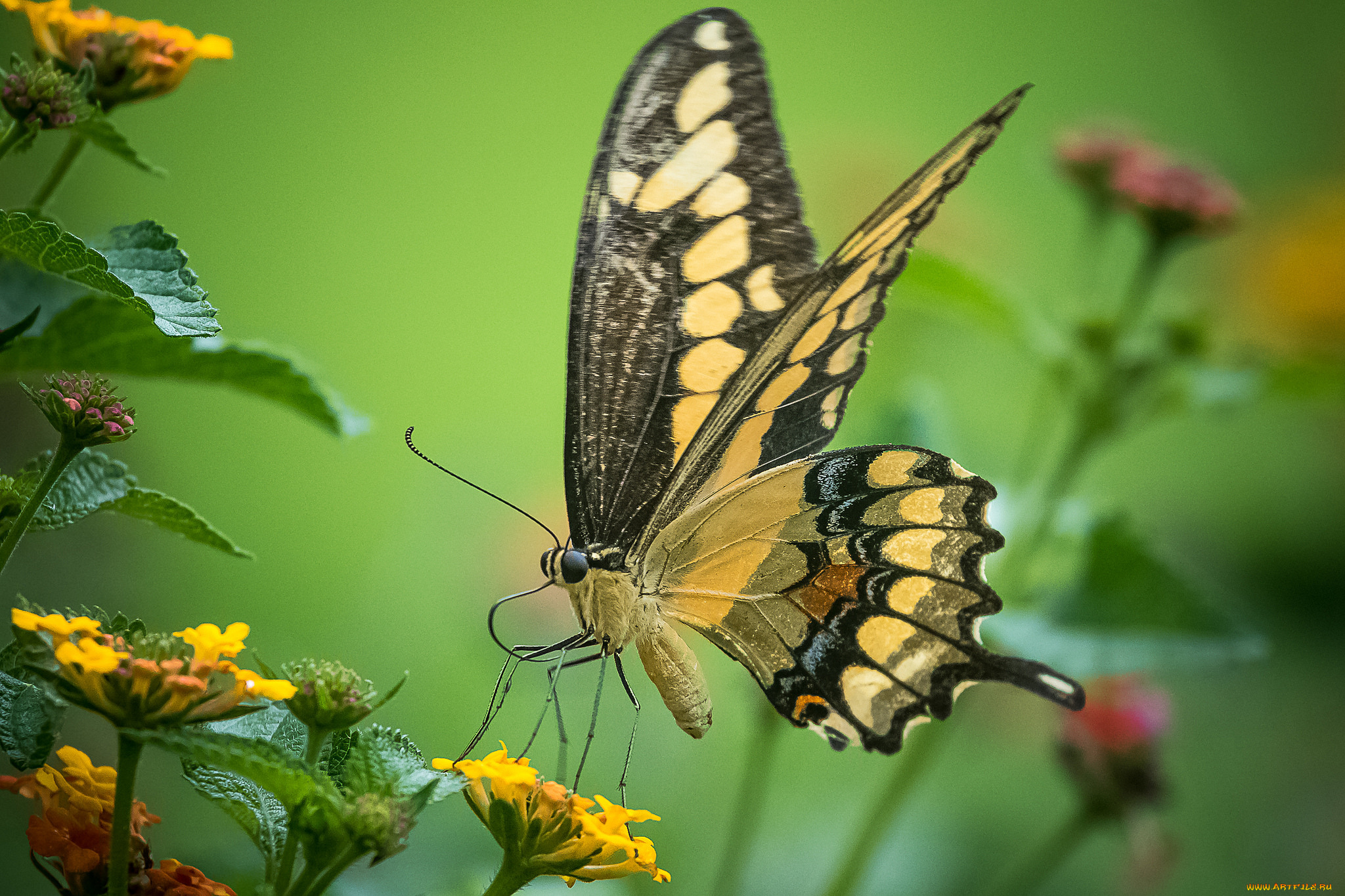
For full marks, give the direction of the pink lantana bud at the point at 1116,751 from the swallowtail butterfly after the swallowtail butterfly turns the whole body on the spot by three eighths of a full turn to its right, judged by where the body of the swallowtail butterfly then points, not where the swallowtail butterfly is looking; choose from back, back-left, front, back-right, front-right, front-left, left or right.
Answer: front

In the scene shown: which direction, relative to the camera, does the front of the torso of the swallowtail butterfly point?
to the viewer's left
